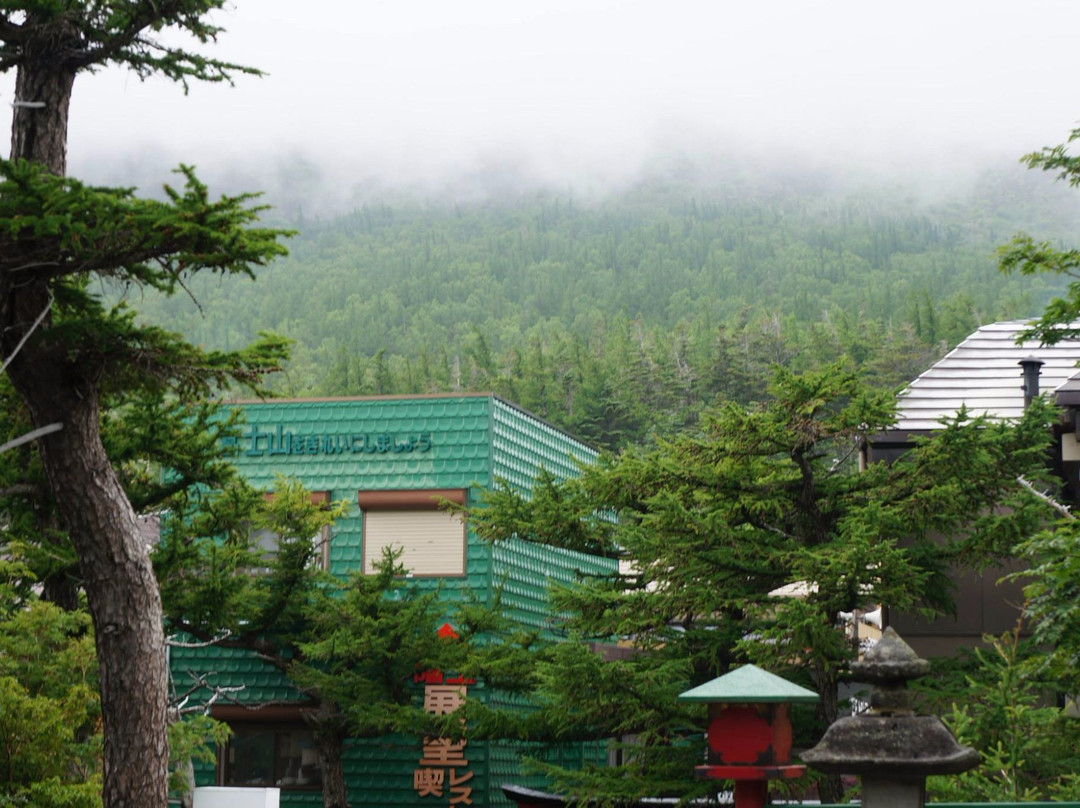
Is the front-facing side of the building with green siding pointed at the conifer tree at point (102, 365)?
yes

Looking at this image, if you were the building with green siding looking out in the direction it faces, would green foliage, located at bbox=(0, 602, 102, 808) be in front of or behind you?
in front

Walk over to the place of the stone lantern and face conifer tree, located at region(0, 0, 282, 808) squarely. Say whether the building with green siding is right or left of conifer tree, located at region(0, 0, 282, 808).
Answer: right

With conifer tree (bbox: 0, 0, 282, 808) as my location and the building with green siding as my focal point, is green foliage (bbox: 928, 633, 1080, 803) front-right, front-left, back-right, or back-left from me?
front-right

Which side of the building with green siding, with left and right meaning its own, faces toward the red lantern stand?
front

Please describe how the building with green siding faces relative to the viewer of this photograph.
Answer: facing the viewer

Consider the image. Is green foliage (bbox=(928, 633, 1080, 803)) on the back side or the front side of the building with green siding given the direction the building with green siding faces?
on the front side

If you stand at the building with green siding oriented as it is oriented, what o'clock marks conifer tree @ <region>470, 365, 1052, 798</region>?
The conifer tree is roughly at 11 o'clock from the building with green siding.
